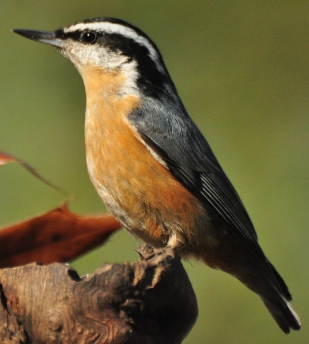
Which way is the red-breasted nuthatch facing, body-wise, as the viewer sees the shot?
to the viewer's left
